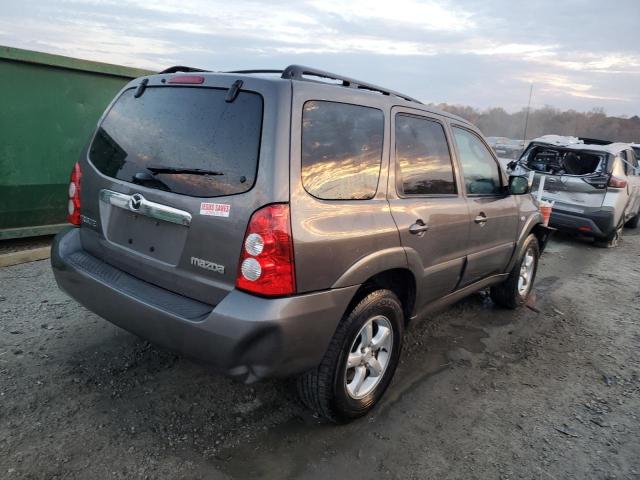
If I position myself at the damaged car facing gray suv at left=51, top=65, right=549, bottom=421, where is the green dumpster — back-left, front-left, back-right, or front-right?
front-right

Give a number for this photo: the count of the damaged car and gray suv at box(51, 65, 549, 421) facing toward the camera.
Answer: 0

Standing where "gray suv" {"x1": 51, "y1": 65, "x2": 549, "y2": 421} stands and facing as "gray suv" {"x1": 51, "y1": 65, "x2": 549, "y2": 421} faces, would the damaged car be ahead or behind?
ahead

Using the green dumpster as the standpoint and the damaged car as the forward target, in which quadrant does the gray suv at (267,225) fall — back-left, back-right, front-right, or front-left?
front-right

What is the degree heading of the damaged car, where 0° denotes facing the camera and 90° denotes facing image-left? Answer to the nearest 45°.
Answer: approximately 225°

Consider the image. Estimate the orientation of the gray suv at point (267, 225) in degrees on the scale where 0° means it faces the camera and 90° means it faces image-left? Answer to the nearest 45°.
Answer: approximately 225°

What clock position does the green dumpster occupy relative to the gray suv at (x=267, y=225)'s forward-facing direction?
The green dumpster is roughly at 9 o'clock from the gray suv.

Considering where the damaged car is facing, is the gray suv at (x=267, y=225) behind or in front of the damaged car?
behind
